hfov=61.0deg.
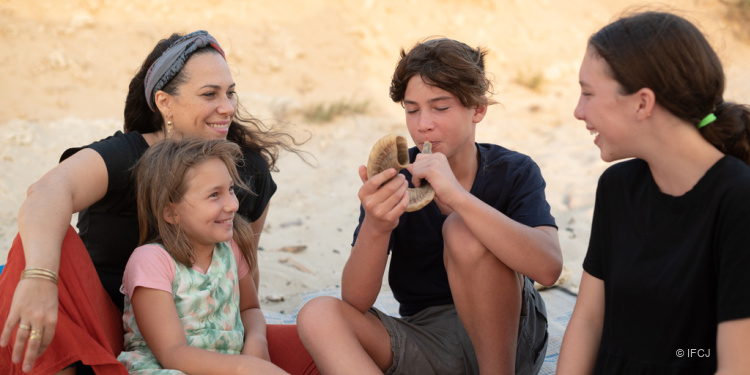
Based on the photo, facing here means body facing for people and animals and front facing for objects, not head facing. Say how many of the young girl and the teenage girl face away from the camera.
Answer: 0

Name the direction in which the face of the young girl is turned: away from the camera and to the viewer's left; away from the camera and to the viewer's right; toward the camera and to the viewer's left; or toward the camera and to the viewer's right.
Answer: toward the camera and to the viewer's right

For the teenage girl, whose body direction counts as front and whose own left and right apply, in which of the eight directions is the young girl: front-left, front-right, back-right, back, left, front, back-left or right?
front-right

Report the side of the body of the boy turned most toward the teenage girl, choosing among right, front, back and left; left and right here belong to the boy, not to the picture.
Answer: left

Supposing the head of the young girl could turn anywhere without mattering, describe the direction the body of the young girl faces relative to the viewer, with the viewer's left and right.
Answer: facing the viewer and to the right of the viewer

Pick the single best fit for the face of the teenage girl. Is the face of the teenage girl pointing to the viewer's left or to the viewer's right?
to the viewer's left

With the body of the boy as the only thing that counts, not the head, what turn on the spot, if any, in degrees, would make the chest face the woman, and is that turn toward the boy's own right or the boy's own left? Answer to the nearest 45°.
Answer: approximately 45° to the boy's own right

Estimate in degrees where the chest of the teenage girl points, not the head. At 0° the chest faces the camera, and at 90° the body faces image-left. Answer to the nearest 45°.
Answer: approximately 45°

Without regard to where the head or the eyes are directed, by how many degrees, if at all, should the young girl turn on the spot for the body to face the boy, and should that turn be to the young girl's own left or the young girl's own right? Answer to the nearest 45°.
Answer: approximately 45° to the young girl's own left

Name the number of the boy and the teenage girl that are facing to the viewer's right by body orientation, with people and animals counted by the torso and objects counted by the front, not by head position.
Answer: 0
